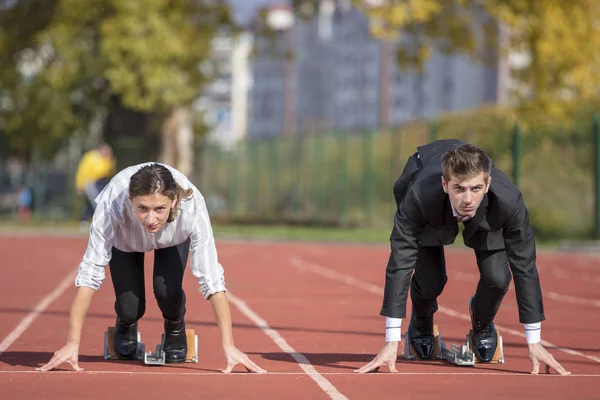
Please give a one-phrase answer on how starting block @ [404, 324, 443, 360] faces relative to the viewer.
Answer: facing the viewer

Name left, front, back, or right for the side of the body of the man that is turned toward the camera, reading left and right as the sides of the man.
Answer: front

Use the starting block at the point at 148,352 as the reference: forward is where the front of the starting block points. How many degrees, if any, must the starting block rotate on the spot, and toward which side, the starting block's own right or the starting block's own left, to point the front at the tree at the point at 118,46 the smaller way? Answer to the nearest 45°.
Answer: approximately 180°

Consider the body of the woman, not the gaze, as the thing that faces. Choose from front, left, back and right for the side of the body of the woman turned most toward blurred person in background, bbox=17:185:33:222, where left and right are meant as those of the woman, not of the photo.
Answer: back

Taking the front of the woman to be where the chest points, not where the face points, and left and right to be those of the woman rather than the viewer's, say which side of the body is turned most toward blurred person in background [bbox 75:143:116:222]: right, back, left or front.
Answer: back

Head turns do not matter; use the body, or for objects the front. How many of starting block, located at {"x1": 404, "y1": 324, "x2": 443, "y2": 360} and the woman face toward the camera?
2

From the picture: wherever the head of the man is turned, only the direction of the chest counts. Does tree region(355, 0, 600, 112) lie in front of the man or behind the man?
behind

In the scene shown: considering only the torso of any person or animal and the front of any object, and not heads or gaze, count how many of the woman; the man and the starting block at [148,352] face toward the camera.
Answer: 3
